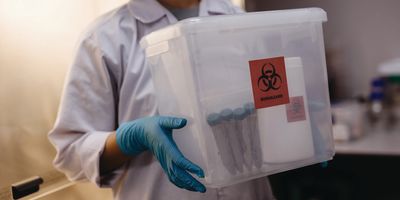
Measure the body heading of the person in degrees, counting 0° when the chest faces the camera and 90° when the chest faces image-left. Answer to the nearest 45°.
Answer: approximately 315°

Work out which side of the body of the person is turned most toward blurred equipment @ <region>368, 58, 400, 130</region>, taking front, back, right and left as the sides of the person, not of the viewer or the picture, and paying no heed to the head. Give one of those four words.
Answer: left

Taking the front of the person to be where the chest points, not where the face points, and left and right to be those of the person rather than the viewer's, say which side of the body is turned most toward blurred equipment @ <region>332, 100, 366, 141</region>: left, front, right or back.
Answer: left
